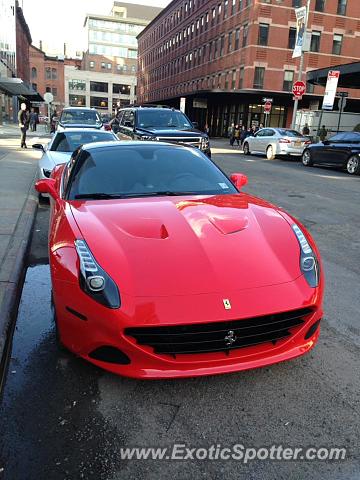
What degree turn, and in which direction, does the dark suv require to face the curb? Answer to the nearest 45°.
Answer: approximately 45° to its right

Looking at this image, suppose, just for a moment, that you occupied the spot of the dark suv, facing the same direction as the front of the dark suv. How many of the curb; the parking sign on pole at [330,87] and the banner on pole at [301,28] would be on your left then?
2

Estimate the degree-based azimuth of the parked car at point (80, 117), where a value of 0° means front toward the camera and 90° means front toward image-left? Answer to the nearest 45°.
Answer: approximately 0°

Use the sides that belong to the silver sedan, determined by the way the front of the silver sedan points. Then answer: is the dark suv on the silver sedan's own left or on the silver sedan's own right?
on the silver sedan's own left

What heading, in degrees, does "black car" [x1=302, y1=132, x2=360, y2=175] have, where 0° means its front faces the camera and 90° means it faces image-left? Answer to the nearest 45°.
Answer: approximately 135°

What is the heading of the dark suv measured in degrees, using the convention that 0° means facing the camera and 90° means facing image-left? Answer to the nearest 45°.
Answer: approximately 315°

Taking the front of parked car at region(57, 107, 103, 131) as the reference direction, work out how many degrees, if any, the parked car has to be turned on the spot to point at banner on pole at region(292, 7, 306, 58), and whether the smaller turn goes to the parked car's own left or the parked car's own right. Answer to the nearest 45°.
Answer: approximately 135° to the parked car's own left

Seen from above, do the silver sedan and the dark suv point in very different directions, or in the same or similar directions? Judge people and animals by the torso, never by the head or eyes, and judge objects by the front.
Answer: very different directions

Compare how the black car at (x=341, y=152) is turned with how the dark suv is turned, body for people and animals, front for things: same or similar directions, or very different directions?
very different directions

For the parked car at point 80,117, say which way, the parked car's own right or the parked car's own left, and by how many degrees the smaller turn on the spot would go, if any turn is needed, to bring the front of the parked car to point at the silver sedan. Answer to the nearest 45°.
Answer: approximately 90° to the parked car's own left

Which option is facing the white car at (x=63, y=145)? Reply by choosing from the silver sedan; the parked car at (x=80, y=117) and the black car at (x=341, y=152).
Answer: the parked car

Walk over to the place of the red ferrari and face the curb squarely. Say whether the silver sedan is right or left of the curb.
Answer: right
